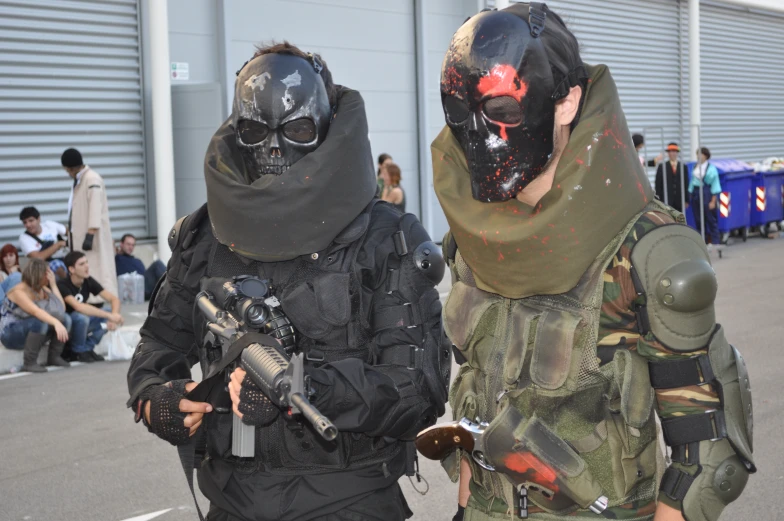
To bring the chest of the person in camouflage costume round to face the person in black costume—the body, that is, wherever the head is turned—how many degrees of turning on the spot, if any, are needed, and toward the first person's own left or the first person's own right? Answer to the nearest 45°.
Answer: approximately 90° to the first person's own right

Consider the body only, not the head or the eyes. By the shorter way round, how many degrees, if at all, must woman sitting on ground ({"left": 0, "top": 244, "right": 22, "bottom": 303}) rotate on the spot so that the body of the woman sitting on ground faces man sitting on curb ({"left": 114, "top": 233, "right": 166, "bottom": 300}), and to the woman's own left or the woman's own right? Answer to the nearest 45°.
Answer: approximately 90° to the woman's own left

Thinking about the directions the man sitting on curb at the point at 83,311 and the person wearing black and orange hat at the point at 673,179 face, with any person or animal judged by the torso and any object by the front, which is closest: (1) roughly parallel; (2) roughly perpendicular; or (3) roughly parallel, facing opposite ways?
roughly perpendicular

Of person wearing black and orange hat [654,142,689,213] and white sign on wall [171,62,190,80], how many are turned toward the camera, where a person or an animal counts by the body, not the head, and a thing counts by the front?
2

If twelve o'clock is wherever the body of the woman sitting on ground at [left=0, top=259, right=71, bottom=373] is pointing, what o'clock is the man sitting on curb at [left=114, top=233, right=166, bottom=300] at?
The man sitting on curb is roughly at 8 o'clock from the woman sitting on ground.

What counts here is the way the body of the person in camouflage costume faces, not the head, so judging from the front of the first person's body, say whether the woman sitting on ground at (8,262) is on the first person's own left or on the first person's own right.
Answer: on the first person's own right

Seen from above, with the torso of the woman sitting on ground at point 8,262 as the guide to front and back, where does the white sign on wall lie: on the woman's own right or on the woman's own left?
on the woman's own left
